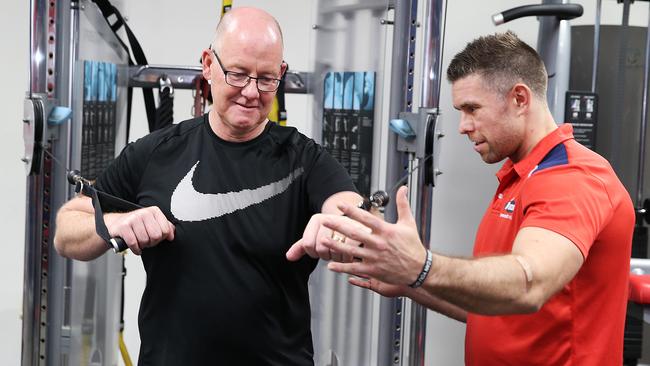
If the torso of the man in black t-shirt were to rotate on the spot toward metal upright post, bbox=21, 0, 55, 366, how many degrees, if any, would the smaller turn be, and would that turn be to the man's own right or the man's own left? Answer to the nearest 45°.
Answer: approximately 135° to the man's own right

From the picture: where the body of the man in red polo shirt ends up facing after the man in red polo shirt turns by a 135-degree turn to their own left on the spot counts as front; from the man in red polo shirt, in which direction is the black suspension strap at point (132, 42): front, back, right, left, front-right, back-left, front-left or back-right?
back

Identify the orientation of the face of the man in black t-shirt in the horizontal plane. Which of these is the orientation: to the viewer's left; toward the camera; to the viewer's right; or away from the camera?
toward the camera

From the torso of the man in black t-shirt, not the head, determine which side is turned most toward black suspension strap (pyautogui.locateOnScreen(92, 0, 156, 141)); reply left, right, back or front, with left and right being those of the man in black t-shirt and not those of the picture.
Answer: back

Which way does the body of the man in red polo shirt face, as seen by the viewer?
to the viewer's left

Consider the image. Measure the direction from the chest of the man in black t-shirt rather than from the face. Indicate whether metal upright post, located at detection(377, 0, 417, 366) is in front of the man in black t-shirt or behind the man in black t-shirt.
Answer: behind

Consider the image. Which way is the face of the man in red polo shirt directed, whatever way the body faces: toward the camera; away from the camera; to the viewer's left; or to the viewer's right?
to the viewer's left

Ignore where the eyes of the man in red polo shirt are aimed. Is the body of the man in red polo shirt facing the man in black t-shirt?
yes

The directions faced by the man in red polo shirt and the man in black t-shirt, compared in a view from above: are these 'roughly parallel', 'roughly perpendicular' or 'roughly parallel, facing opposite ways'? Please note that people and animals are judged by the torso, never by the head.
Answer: roughly perpendicular

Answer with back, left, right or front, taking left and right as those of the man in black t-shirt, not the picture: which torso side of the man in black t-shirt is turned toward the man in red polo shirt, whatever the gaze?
left

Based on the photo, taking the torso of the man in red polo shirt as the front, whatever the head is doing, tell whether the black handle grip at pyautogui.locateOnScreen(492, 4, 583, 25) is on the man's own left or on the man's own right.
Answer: on the man's own right

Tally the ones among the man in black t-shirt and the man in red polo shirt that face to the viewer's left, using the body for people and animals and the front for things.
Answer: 1

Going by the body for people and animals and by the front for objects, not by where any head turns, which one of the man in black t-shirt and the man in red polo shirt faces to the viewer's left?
the man in red polo shirt

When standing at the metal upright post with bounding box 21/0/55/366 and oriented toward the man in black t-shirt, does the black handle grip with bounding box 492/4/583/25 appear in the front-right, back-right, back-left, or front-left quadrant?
front-left

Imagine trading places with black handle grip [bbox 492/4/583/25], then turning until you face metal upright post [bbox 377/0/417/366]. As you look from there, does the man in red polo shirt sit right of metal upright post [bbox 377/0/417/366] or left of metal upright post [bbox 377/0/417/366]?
left

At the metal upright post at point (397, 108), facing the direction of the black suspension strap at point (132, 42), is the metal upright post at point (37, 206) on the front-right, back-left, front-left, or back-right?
front-left

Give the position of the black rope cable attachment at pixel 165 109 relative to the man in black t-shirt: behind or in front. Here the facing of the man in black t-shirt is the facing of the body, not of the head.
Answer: behind

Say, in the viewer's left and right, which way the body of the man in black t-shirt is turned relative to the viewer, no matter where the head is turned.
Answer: facing the viewer
